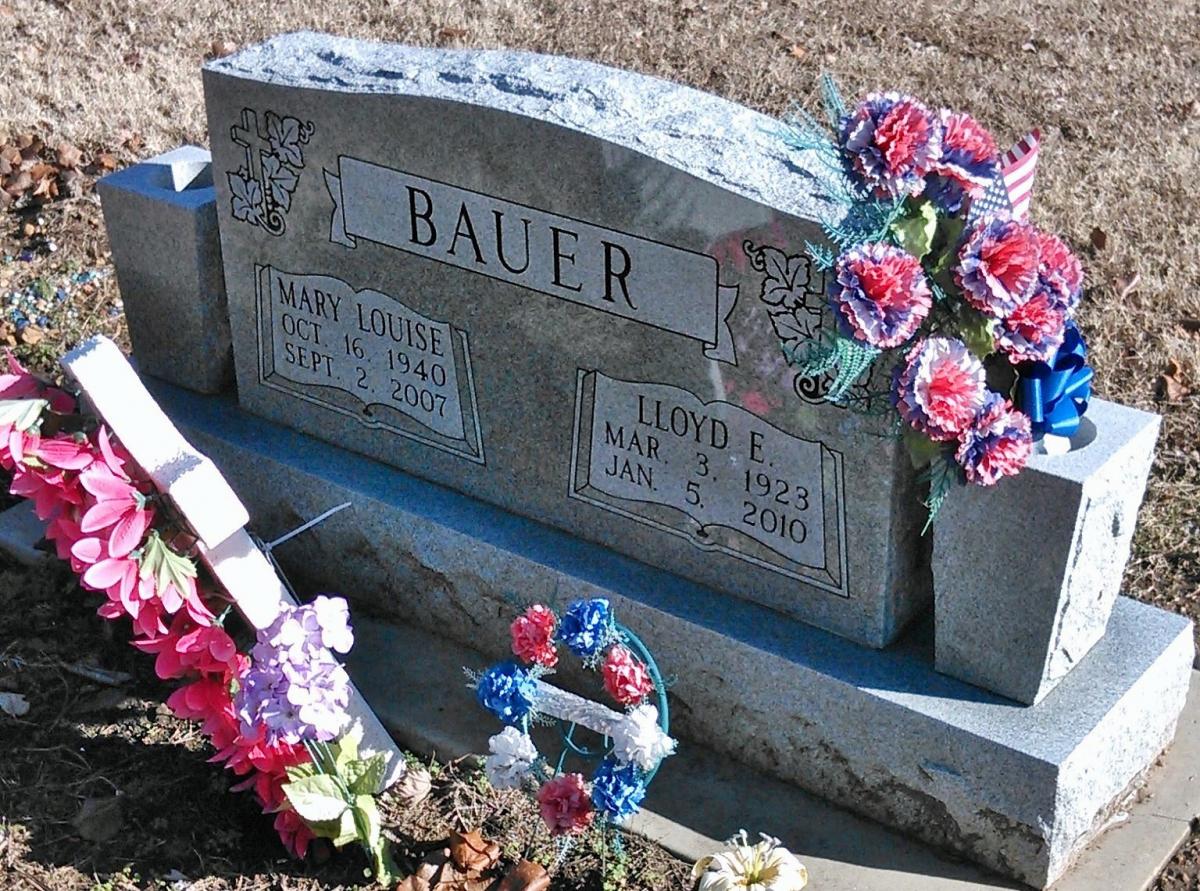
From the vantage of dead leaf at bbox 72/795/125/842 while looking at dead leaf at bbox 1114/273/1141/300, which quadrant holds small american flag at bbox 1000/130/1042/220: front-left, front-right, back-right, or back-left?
front-right

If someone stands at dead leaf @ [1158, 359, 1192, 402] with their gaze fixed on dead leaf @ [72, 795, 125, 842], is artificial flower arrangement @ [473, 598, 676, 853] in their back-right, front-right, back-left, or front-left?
front-left

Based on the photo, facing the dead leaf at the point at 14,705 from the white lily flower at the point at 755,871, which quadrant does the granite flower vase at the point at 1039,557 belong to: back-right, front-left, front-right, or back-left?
back-right

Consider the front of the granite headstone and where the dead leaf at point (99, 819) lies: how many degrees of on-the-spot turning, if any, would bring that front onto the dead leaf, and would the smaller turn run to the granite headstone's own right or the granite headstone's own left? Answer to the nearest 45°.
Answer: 0° — it already faces it

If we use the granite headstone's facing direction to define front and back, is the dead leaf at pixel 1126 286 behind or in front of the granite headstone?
behind

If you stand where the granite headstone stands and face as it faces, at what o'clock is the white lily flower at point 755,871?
The white lily flower is roughly at 10 o'clock from the granite headstone.

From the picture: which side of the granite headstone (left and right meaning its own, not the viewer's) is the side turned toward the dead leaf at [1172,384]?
back

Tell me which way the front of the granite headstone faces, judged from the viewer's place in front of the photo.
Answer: facing the viewer and to the left of the viewer
